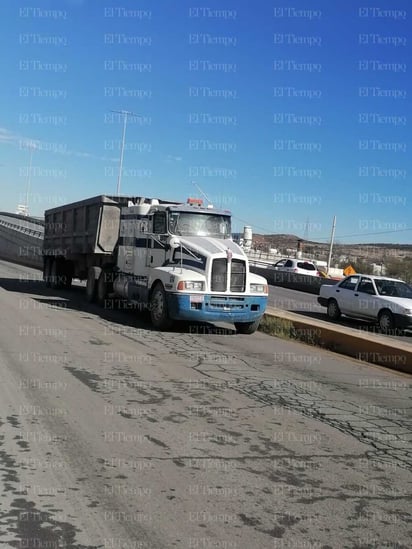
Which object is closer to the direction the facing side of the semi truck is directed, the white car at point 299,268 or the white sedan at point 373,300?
the white sedan

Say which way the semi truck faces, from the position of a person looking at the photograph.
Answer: facing the viewer and to the right of the viewer

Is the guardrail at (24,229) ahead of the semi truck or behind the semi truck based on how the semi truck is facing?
behind

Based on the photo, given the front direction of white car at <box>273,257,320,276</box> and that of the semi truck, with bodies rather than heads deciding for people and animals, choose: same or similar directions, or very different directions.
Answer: very different directions

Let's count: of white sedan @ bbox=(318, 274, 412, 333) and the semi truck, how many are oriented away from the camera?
0

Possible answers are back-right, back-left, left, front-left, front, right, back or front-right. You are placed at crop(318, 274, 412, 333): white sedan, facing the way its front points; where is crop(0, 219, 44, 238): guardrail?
back

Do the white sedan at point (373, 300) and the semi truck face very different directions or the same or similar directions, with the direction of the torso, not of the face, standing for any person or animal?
same or similar directions

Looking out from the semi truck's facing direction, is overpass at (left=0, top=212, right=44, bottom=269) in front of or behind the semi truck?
behind
